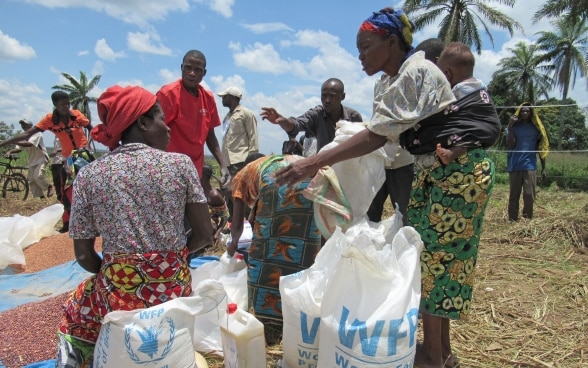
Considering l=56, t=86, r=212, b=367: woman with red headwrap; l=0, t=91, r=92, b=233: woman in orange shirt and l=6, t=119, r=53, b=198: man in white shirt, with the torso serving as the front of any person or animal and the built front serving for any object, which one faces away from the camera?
the woman with red headwrap

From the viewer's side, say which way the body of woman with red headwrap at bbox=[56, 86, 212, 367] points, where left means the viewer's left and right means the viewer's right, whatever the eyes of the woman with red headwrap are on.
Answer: facing away from the viewer

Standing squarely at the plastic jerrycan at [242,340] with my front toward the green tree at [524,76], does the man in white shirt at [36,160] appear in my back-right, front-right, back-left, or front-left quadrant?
front-left

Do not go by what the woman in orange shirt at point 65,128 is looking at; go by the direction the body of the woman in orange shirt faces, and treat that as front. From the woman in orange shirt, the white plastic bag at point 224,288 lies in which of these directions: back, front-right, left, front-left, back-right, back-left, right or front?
front

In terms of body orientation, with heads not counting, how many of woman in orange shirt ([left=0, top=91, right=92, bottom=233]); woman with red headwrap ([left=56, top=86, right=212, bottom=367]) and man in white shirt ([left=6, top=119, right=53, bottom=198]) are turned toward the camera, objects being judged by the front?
1

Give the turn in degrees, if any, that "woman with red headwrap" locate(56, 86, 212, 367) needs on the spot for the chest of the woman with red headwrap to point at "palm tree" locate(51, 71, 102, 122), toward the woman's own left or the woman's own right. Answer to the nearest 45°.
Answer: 0° — they already face it

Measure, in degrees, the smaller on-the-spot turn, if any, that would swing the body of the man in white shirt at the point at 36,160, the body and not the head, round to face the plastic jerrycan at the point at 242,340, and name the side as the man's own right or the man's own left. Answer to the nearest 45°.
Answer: approximately 90° to the man's own left

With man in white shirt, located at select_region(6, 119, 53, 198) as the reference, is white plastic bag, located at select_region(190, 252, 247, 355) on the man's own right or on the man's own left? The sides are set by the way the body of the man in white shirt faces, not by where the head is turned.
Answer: on the man's own left

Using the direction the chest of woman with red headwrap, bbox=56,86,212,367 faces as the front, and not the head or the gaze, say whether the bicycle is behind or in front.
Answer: in front

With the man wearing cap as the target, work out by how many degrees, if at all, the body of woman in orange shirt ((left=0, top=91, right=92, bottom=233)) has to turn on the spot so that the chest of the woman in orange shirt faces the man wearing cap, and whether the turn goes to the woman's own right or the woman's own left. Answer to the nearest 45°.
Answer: approximately 45° to the woman's own left

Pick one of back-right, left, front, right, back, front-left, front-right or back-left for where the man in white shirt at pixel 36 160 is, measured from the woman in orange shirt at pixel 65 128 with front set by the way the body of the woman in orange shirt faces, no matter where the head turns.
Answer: back

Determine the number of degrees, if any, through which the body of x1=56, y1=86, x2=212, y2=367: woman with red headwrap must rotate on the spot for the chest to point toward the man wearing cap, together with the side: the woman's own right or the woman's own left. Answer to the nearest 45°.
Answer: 0° — they already face them
